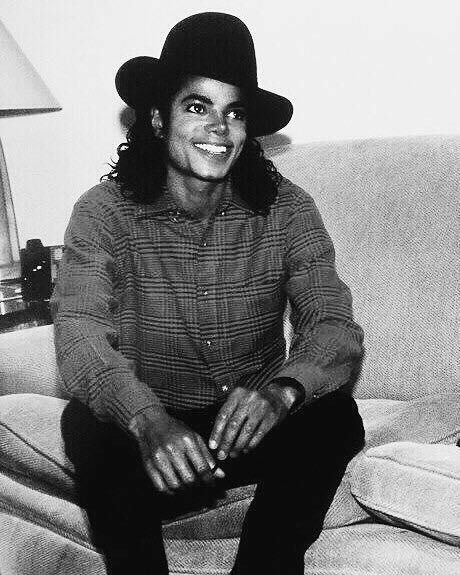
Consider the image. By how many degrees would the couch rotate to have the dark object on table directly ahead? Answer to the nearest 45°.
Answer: approximately 135° to its right

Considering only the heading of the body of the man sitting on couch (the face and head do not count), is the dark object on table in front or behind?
behind

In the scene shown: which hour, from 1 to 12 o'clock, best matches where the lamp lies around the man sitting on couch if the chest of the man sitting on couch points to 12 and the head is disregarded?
The lamp is roughly at 5 o'clock from the man sitting on couch.

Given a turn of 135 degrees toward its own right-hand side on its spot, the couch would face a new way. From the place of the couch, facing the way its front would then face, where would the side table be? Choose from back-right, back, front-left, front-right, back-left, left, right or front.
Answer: front

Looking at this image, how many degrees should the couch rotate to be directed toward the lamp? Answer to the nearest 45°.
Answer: approximately 135° to its right

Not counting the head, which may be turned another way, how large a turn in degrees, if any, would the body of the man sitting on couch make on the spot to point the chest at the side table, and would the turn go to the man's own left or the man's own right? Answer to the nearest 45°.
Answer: approximately 135° to the man's own right

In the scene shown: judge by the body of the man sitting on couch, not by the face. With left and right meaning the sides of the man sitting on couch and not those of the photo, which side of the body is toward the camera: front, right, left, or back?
front

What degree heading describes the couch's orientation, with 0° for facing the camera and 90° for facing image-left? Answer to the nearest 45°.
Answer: approximately 0°
